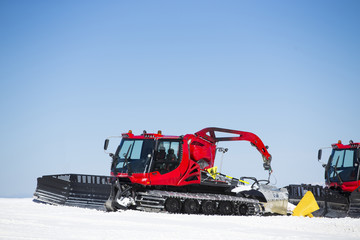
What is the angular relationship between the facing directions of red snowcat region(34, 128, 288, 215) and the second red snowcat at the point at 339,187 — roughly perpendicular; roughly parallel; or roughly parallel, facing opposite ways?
roughly parallel

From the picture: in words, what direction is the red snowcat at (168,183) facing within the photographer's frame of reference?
facing the viewer and to the left of the viewer

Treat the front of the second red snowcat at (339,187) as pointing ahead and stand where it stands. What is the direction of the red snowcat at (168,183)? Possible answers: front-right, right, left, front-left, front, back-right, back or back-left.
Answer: front

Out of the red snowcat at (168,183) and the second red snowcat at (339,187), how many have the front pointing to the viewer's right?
0

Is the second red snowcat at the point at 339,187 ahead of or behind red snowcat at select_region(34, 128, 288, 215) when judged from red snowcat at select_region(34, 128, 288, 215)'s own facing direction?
behind

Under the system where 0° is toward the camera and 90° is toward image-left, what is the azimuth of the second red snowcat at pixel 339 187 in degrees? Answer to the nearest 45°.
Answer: approximately 45°
